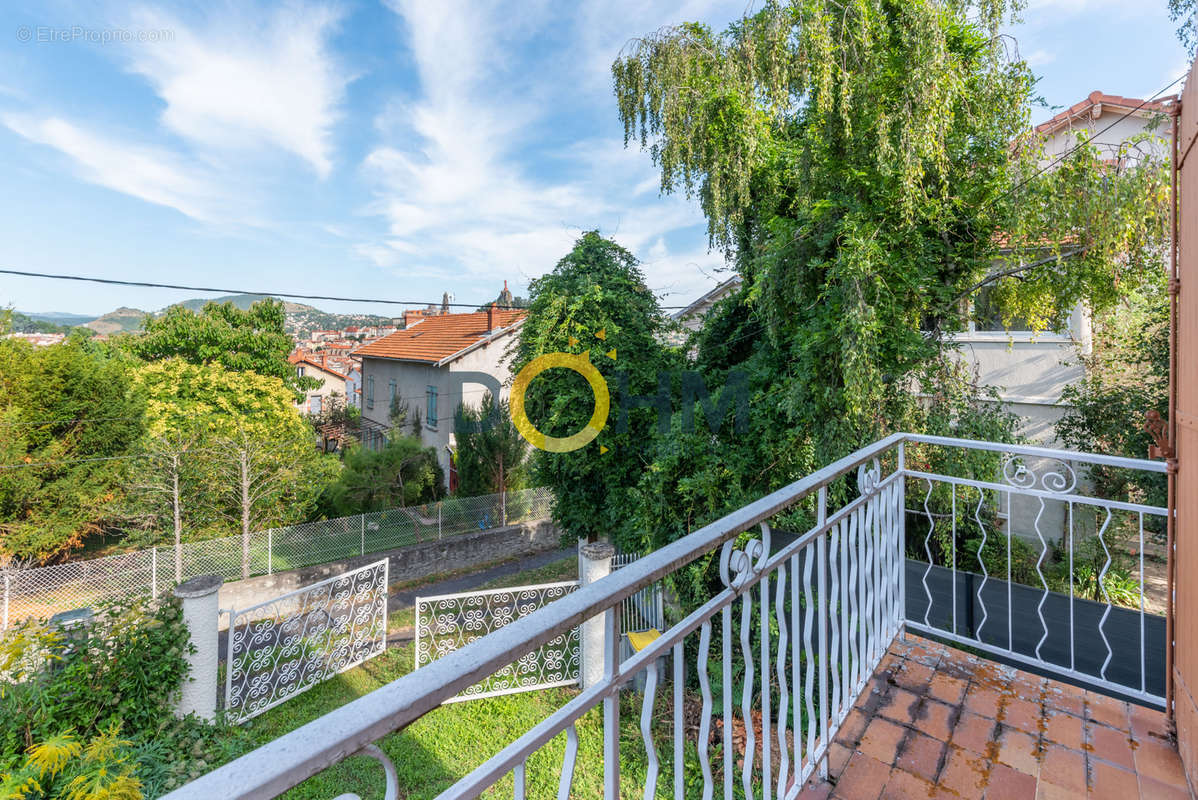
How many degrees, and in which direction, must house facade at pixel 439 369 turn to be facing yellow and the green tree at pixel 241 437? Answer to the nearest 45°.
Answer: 0° — it already faces it

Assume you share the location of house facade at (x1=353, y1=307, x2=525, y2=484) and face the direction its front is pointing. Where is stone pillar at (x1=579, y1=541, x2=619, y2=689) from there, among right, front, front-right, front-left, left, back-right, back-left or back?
front-left

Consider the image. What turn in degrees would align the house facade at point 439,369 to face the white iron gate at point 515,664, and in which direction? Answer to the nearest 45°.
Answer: approximately 45° to its left

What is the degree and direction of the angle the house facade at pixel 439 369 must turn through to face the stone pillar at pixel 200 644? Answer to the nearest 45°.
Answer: approximately 45° to its left

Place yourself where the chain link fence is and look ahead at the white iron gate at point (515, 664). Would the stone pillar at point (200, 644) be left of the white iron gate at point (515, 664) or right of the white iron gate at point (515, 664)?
right

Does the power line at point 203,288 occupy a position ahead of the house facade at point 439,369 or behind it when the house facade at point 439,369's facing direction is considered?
ahead

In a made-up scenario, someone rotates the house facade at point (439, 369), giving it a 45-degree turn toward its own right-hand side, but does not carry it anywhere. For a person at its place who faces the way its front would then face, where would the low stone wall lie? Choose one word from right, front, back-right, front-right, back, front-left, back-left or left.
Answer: left

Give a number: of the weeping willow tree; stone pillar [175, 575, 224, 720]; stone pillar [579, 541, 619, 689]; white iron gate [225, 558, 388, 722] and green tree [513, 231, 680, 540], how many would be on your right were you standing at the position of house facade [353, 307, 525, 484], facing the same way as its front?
0

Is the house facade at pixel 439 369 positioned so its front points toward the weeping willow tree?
no

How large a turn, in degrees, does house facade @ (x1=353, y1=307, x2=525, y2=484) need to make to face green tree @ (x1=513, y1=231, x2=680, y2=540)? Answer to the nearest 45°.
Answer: approximately 45° to its left

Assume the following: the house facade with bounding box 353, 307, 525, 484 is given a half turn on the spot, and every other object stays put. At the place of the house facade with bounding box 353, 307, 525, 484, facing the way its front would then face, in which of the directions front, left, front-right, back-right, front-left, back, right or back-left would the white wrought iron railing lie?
back-right

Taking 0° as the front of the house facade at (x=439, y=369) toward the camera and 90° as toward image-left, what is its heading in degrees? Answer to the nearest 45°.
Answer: approximately 45°

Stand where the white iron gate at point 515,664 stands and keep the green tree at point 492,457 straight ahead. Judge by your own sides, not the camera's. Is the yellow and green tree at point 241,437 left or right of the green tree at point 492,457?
left
